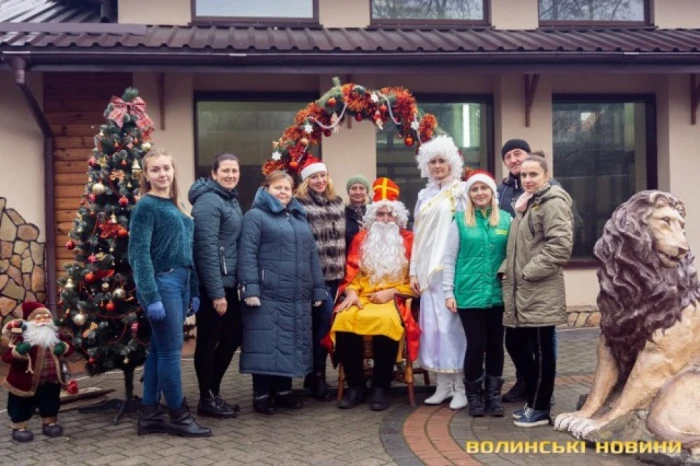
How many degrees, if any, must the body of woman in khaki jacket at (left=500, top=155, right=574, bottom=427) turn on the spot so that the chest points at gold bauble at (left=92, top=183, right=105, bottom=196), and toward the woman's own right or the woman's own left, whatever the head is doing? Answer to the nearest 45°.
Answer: approximately 45° to the woman's own right

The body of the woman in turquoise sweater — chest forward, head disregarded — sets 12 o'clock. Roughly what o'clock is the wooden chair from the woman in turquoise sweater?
The wooden chair is roughly at 10 o'clock from the woman in turquoise sweater.

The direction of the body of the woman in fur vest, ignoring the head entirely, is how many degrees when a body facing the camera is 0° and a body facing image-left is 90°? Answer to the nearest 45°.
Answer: approximately 0°

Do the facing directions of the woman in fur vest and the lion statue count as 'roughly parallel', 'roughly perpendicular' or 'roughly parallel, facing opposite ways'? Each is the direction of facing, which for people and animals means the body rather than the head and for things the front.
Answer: roughly perpendicular

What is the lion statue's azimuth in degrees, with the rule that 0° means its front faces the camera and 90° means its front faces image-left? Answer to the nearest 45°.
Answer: approximately 45°

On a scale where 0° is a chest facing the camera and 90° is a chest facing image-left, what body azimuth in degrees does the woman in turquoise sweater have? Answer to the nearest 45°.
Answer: approximately 315°
